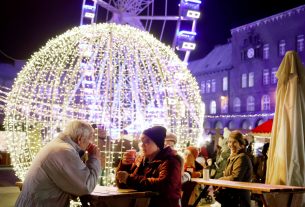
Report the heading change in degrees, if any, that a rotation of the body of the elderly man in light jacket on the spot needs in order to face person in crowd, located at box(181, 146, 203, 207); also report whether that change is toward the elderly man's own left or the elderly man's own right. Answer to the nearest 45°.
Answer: approximately 45° to the elderly man's own left

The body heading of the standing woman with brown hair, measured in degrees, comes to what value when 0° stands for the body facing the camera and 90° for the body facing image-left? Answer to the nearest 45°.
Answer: approximately 45°

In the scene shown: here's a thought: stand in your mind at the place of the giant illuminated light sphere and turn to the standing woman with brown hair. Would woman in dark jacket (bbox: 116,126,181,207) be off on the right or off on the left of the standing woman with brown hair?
right

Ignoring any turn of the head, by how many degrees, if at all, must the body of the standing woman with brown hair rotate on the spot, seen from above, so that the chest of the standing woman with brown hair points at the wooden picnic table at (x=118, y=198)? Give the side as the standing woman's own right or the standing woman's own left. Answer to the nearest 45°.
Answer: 0° — they already face it

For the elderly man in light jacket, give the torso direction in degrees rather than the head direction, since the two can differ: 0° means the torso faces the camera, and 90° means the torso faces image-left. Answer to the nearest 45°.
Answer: approximately 270°

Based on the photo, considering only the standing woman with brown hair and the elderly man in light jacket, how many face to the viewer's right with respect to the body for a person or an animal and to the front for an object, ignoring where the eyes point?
1

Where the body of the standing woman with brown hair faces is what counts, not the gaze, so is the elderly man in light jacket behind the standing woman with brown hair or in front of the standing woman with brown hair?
in front

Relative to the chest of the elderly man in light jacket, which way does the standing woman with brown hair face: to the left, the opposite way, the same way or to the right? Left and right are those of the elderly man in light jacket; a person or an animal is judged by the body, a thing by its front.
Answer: the opposite way

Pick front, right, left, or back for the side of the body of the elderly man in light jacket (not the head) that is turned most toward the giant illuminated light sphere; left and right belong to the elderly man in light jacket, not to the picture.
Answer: left

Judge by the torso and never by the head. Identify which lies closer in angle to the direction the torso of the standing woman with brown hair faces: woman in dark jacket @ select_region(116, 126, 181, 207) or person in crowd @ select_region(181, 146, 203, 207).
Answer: the woman in dark jacket

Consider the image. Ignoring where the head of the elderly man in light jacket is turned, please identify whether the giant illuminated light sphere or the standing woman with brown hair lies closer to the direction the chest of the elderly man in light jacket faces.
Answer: the standing woman with brown hair

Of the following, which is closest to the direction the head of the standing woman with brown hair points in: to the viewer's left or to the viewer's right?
to the viewer's left
